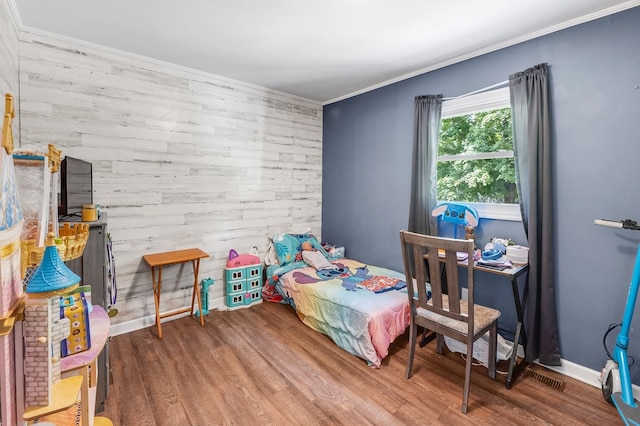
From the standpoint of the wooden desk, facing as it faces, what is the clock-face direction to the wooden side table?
The wooden side table is roughly at 1 o'clock from the wooden desk.

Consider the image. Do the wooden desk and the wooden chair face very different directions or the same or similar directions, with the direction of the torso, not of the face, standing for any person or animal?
very different directions

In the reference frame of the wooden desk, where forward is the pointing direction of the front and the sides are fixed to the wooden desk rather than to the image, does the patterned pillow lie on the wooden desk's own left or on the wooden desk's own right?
on the wooden desk's own right

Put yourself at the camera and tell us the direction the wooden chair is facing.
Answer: facing away from the viewer and to the right of the viewer

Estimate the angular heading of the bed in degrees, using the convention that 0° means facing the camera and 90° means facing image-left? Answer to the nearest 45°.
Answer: approximately 315°

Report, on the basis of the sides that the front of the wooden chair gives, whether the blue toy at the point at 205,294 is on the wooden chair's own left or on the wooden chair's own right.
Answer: on the wooden chair's own left

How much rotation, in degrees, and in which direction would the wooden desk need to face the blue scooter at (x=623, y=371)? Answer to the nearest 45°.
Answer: approximately 135° to its left

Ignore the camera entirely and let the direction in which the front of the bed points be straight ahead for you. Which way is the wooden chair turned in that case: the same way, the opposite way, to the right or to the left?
to the left

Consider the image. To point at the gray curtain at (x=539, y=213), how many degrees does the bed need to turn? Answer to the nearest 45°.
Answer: approximately 45° to its left

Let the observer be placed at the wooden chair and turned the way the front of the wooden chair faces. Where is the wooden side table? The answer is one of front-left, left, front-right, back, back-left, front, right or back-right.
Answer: back-left

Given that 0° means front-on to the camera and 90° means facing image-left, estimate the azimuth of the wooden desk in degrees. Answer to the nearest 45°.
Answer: approximately 45°
